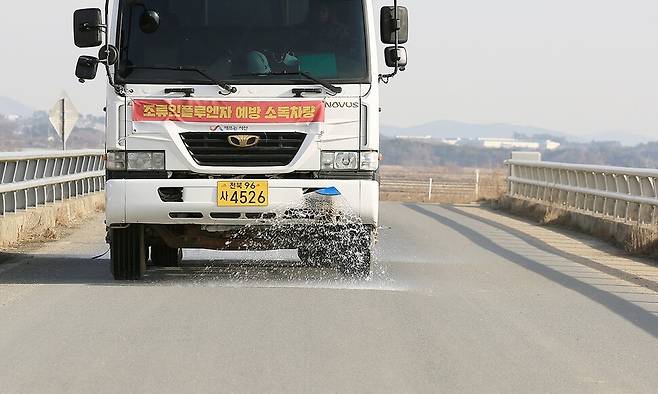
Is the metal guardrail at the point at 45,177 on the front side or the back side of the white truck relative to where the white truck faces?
on the back side

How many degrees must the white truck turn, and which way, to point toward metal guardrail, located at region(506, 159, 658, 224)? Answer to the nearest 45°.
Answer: approximately 135° to its left

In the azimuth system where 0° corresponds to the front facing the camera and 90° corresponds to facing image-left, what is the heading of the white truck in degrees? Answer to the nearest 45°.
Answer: approximately 0°

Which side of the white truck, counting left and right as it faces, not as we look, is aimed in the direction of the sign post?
back
